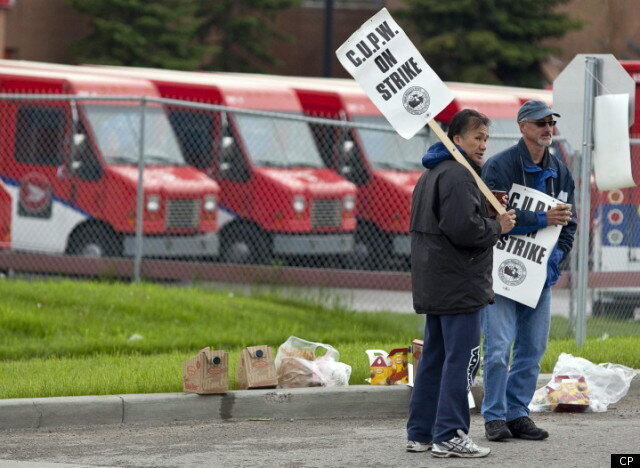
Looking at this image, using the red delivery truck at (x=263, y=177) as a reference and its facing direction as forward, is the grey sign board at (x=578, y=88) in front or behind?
in front

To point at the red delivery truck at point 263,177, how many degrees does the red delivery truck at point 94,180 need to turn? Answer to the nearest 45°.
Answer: approximately 45° to its left

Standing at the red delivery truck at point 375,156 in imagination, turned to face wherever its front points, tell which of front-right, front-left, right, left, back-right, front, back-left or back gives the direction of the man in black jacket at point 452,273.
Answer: front-right

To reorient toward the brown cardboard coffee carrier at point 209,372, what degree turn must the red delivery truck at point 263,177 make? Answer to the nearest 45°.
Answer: approximately 45° to its right

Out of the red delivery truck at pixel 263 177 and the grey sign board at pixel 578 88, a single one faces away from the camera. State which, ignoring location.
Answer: the grey sign board

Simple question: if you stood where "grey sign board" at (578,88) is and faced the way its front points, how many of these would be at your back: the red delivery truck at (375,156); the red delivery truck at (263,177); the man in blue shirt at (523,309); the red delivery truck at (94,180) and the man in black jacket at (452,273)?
2

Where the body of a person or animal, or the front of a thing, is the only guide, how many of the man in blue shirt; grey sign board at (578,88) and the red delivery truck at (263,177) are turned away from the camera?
1

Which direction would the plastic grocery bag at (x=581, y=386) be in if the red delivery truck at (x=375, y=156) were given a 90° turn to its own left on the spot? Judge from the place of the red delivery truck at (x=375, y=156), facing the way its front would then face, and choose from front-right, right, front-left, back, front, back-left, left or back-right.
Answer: back-right

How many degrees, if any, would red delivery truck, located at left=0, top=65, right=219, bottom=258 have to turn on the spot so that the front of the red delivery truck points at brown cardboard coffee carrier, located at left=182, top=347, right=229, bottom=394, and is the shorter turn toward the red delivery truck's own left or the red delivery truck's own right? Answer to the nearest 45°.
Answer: approximately 45° to the red delivery truck's own right

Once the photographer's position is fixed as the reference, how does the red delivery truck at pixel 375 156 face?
facing the viewer and to the right of the viewer

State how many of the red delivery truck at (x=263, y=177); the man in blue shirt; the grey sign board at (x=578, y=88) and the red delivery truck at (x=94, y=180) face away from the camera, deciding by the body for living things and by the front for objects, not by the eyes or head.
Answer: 1

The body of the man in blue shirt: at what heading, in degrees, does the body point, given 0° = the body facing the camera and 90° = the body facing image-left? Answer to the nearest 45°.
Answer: approximately 315°

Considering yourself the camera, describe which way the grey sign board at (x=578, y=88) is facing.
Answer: facing away from the viewer

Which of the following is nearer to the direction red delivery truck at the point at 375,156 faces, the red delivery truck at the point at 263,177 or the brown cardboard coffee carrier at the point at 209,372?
the brown cardboard coffee carrier

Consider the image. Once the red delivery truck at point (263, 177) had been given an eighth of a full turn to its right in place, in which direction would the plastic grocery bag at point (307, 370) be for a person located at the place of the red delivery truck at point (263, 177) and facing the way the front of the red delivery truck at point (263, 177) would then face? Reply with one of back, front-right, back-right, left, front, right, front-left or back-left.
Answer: front
